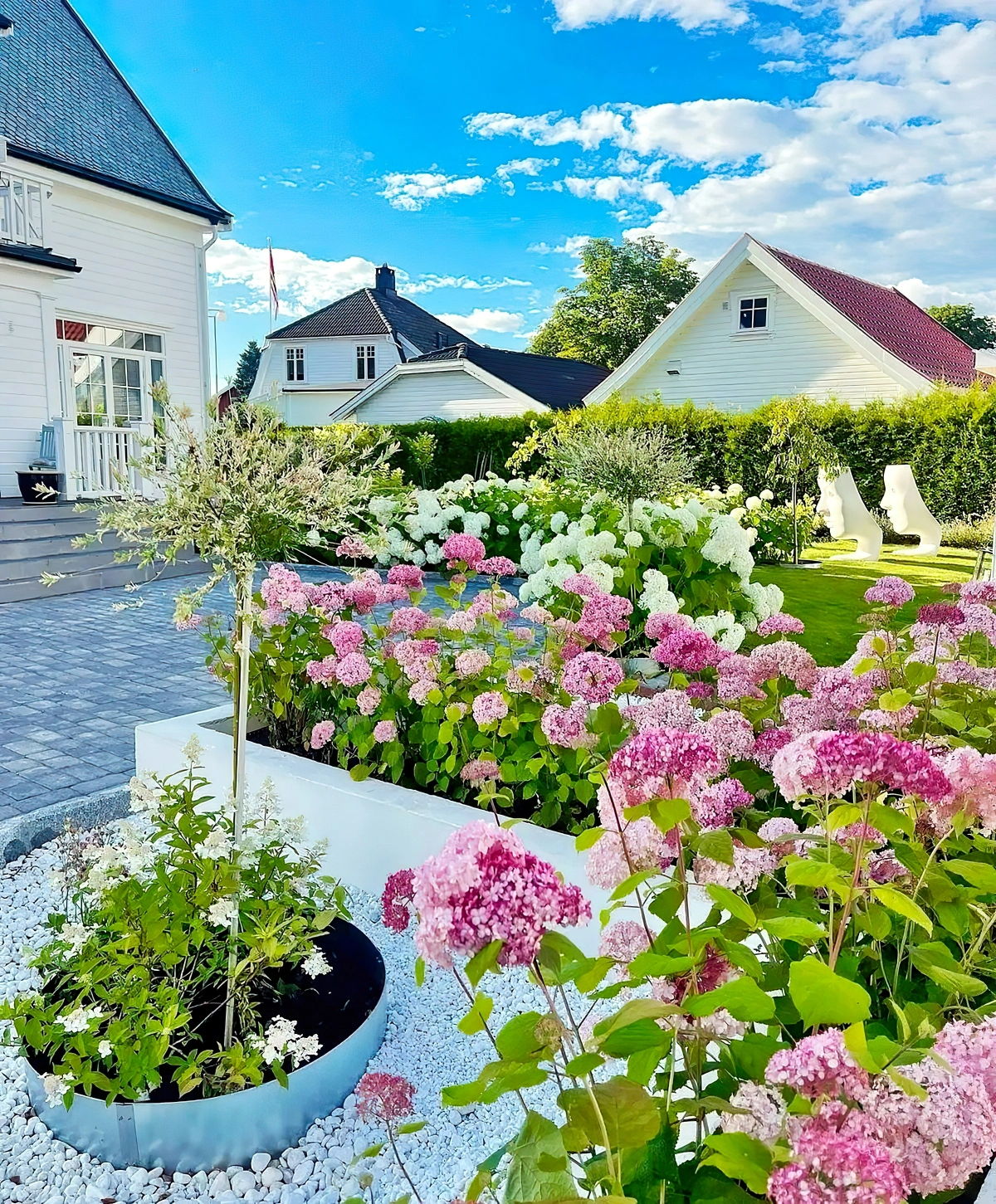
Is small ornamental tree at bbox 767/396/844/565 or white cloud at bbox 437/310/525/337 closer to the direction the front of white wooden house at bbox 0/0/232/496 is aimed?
the small ornamental tree

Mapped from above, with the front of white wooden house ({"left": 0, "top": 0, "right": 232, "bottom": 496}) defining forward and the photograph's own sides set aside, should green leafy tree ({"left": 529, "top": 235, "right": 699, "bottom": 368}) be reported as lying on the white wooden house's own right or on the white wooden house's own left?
on the white wooden house's own left

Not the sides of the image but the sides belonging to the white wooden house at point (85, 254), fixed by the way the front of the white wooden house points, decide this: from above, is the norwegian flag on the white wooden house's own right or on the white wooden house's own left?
on the white wooden house's own left

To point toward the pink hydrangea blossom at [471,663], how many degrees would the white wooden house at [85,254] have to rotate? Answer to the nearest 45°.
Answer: approximately 45° to its right

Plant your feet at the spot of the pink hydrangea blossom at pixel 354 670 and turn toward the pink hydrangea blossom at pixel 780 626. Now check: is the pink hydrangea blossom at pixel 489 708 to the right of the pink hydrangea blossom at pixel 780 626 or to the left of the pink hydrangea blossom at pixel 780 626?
right

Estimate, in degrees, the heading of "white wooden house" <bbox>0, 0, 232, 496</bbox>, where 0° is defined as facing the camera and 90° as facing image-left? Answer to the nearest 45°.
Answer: approximately 315°

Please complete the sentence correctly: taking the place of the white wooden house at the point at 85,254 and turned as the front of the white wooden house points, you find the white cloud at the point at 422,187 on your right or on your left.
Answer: on your left

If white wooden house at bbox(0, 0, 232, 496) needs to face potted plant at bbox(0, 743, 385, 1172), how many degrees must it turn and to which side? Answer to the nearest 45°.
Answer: approximately 45° to its right

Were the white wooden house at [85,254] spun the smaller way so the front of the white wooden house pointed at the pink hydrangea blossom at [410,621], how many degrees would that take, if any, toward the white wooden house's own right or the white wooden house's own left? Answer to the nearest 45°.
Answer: approximately 45° to the white wooden house's own right

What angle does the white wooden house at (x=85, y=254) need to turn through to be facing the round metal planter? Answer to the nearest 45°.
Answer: approximately 45° to its right

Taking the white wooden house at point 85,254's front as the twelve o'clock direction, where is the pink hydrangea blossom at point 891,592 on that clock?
The pink hydrangea blossom is roughly at 1 o'clock from the white wooden house.

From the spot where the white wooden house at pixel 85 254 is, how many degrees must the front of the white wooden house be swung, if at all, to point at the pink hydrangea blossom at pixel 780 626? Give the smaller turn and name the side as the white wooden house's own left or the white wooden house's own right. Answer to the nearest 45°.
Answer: approximately 45° to the white wooden house's own right
